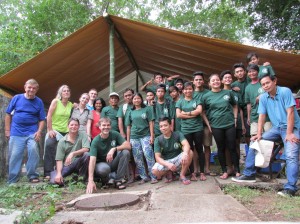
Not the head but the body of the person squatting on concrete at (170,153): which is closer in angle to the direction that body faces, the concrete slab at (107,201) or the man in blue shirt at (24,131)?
the concrete slab

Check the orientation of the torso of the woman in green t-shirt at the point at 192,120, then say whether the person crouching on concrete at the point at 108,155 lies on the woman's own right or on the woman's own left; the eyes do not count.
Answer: on the woman's own right

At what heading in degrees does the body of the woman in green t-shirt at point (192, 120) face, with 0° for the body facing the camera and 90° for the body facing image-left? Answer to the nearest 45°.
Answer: approximately 0°

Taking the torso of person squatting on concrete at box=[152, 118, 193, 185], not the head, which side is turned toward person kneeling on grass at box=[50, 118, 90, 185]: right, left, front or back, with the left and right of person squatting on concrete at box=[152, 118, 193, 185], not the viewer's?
right

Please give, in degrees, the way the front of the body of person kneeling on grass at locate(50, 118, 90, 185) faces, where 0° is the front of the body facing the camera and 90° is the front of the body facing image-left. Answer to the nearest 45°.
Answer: approximately 0°
